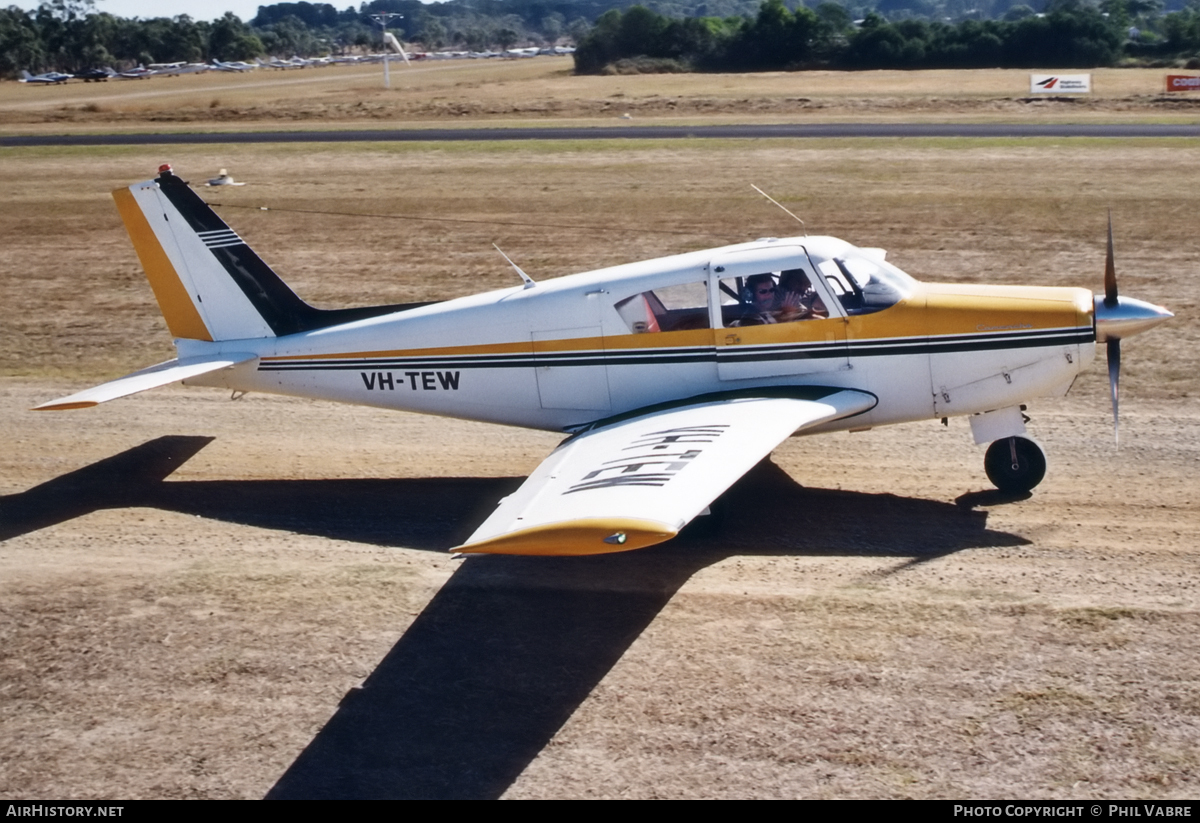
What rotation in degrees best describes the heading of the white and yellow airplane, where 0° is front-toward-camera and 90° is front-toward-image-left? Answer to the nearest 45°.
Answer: approximately 270°
